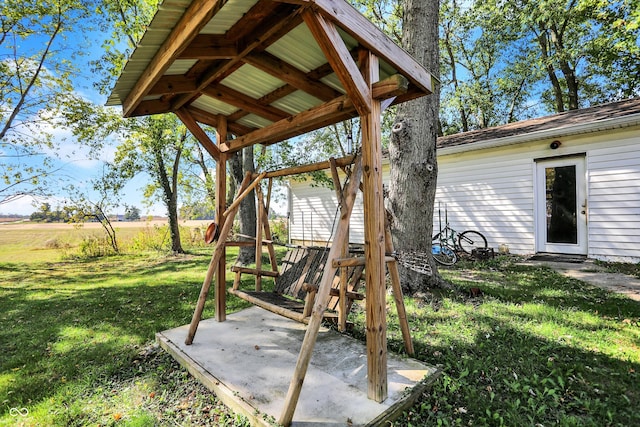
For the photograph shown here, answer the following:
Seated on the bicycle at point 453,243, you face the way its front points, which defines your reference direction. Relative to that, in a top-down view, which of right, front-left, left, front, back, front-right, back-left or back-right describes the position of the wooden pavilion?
front-left

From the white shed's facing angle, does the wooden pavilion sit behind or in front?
in front

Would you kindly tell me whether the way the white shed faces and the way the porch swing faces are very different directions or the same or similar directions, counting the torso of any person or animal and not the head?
same or similar directions

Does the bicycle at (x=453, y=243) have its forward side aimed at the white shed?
no

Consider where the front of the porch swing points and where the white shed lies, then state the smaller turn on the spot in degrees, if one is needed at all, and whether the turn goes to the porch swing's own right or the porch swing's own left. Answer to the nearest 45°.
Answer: approximately 180°

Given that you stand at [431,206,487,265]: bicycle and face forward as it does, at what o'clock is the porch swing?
The porch swing is roughly at 11 o'clock from the bicycle.

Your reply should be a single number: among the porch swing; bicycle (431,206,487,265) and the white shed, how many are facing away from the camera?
0

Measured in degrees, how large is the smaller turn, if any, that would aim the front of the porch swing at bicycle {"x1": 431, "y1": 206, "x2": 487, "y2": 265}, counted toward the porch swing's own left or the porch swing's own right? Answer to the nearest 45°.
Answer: approximately 180°

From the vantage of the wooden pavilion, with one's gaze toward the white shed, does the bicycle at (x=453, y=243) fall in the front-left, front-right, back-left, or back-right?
front-left

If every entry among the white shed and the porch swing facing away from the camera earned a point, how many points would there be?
0

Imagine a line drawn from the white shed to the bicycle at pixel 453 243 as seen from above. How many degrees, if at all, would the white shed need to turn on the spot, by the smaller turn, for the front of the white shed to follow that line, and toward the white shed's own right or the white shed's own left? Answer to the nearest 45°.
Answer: approximately 45° to the white shed's own right

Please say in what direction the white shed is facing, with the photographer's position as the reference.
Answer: facing the viewer and to the left of the viewer
